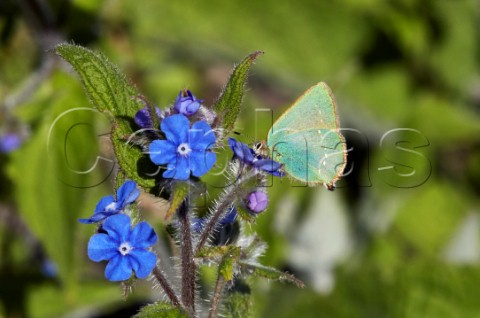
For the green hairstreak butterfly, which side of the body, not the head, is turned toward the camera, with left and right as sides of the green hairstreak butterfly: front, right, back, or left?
left

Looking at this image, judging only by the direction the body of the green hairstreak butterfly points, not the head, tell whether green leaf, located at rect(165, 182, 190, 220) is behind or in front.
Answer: in front

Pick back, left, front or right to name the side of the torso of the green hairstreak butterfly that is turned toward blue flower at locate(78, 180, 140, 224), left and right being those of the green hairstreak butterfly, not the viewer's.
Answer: front

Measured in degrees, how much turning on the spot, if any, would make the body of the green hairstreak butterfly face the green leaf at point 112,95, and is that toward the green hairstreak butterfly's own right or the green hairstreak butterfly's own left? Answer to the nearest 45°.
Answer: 0° — it already faces it

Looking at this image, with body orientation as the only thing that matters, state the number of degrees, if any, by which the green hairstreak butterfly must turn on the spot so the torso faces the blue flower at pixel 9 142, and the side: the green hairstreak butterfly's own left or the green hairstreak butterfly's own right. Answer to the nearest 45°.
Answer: approximately 45° to the green hairstreak butterfly's own right
